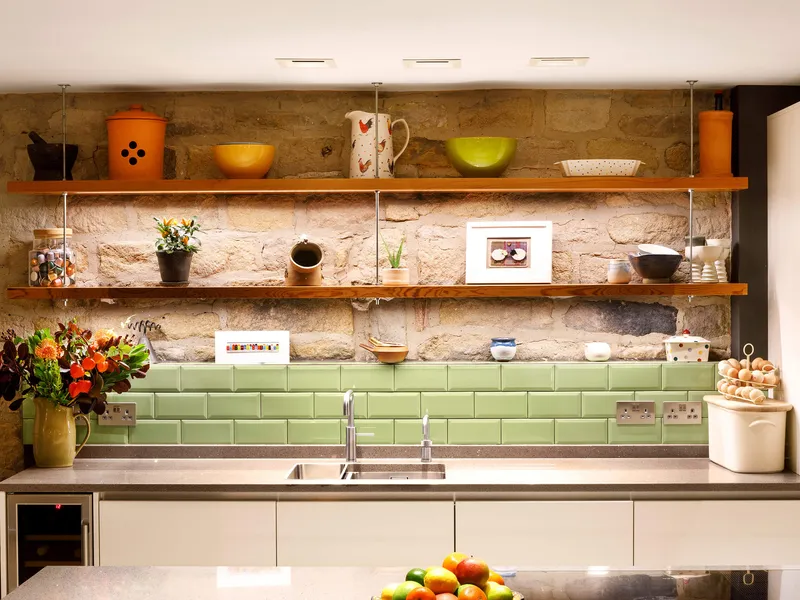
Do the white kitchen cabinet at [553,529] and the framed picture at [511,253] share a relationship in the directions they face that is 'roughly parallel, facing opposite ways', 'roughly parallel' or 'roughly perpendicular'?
roughly parallel

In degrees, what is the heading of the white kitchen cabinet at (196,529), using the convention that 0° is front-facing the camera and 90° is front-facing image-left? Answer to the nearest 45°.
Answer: approximately 0°

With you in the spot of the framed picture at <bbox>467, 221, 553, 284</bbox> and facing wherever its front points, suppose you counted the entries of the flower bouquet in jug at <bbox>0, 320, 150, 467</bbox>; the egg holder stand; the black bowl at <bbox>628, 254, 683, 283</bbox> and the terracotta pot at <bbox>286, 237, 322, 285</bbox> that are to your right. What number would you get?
2

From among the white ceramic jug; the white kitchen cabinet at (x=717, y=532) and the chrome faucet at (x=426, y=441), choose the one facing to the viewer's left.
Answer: the white ceramic jug

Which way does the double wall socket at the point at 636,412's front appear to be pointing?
toward the camera

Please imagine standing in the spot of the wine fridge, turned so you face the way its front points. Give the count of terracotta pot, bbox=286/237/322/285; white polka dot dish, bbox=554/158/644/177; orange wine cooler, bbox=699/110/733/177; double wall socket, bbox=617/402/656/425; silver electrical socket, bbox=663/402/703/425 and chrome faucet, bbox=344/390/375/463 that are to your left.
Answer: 6

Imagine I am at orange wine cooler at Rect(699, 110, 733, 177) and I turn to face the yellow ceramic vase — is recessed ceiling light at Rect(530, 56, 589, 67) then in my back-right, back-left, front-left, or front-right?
front-left

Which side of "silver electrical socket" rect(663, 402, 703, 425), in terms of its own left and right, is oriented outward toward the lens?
front

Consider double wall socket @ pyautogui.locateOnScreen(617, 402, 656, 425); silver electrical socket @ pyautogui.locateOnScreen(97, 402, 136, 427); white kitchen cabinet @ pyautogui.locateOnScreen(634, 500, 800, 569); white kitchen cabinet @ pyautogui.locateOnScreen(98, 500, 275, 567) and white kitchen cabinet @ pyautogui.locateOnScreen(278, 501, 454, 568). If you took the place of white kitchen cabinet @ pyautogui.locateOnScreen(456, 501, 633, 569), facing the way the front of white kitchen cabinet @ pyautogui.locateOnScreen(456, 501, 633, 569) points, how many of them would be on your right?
3

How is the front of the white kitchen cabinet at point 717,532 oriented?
toward the camera

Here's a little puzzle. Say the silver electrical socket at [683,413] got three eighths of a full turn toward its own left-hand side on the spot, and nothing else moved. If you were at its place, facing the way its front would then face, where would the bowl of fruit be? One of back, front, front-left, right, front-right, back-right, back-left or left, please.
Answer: back-right

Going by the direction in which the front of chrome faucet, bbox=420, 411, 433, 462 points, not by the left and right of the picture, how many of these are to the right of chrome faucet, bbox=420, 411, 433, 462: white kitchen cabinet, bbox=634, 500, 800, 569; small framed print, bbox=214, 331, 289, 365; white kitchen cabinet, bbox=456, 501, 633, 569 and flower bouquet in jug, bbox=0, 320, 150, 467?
2
